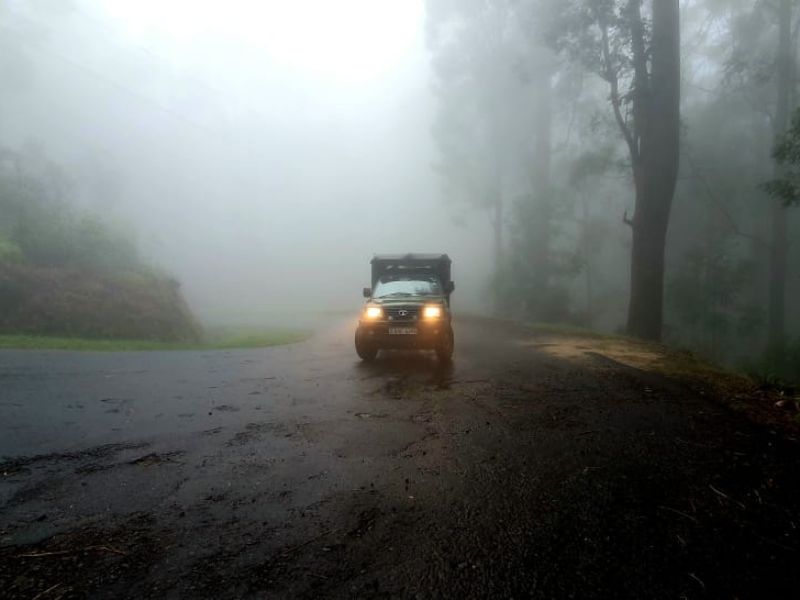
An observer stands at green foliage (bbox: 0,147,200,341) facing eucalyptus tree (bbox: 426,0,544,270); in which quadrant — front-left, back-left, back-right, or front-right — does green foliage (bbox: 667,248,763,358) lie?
front-right

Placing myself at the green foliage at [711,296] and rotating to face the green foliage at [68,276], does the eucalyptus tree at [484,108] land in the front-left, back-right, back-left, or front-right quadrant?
front-right

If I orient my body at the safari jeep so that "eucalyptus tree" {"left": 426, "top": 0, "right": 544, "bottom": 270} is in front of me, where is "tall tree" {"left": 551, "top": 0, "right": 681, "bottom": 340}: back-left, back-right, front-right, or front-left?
front-right

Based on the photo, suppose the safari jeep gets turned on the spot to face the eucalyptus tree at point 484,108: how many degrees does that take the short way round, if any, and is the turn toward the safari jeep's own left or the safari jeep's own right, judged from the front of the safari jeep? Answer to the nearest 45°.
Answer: approximately 180°

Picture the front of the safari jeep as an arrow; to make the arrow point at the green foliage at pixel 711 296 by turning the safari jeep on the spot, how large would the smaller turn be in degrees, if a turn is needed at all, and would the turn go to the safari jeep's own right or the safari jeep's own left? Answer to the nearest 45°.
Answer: approximately 135° to the safari jeep's own left

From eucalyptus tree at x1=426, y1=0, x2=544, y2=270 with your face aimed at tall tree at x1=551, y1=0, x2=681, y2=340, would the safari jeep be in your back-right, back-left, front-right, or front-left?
front-right

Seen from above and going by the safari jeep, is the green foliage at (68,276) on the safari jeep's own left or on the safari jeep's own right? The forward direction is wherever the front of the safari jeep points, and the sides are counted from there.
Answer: on the safari jeep's own right

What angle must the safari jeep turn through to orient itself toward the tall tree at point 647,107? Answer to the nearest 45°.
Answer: approximately 135° to its left

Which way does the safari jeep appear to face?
toward the camera

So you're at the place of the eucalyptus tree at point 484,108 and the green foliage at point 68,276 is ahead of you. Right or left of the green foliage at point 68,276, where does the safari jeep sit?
left

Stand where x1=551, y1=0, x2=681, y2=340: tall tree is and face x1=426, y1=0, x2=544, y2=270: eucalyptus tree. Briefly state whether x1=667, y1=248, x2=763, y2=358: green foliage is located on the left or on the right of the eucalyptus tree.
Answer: right

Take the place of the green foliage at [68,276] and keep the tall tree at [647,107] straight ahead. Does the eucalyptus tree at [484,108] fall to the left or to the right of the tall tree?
left
